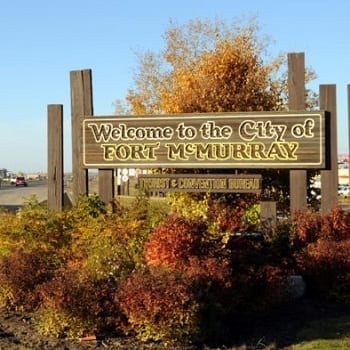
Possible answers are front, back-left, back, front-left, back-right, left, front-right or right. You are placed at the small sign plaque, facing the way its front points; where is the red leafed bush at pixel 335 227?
front-left

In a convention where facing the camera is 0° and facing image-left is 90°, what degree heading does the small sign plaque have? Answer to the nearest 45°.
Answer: approximately 0°

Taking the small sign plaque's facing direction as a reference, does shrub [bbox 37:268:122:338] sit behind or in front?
in front

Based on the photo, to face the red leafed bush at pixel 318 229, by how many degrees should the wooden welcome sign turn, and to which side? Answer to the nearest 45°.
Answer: approximately 45° to its left

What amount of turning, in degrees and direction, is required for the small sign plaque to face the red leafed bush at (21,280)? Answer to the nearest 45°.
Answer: approximately 45° to its right

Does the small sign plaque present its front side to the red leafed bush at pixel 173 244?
yes

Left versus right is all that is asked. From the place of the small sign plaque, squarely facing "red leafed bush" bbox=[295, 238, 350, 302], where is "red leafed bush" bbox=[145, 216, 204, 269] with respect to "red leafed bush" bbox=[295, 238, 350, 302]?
right

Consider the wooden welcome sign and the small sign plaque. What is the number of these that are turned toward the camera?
2

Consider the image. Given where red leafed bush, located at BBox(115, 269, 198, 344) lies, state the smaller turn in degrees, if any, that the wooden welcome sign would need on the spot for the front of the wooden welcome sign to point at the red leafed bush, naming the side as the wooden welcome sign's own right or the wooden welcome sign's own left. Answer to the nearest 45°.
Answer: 0° — it already faces it

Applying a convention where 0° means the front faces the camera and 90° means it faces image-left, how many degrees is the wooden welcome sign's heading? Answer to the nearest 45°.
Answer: approximately 0°

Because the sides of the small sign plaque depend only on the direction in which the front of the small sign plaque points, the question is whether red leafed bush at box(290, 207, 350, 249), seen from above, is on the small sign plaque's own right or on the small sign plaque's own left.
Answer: on the small sign plaque's own left
